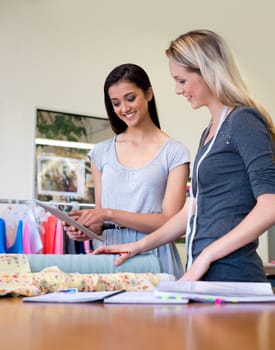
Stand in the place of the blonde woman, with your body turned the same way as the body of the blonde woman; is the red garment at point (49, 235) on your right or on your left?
on your right

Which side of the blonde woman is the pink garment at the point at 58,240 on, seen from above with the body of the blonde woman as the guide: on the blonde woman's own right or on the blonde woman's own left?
on the blonde woman's own right

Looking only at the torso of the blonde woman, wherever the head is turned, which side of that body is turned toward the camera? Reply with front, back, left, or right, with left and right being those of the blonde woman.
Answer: left

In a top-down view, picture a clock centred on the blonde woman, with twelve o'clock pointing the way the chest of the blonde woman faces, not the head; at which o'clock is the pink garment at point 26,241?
The pink garment is roughly at 2 o'clock from the blonde woman.

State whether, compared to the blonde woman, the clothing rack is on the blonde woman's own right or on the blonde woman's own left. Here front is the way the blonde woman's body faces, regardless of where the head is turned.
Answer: on the blonde woman's own right
